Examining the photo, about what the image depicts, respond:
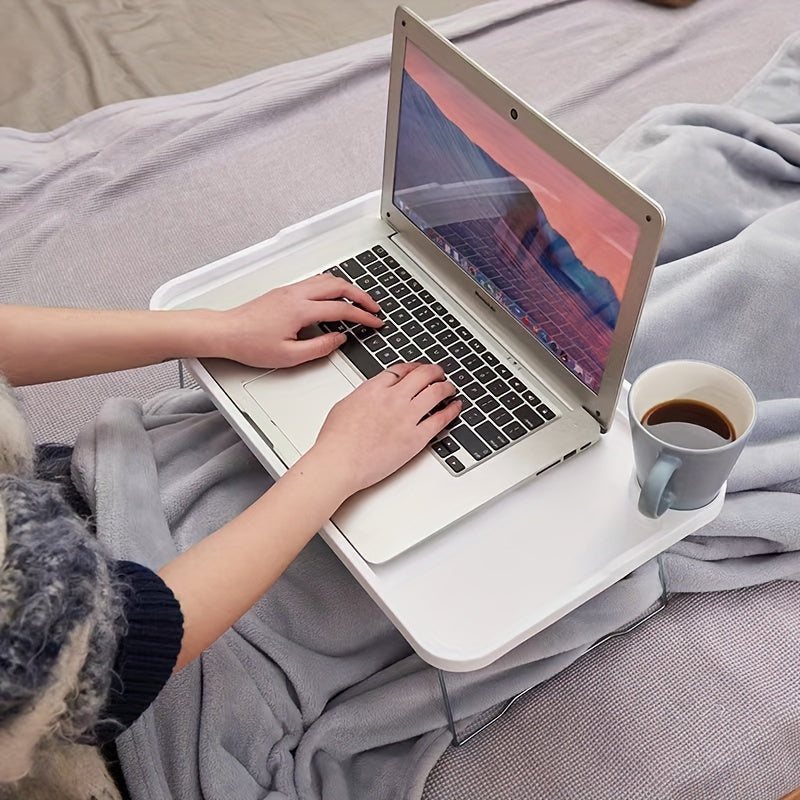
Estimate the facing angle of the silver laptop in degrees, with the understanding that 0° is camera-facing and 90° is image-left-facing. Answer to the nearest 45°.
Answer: approximately 45°
